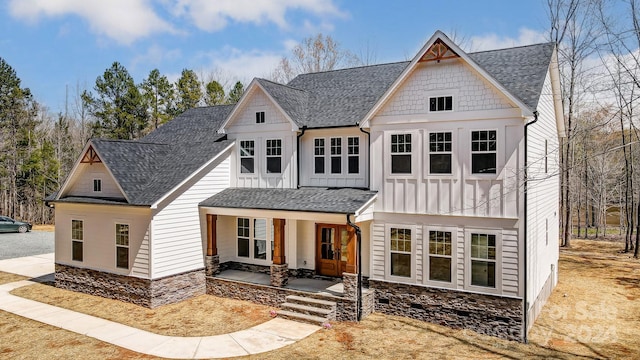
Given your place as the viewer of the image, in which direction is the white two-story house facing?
facing the viewer and to the left of the viewer

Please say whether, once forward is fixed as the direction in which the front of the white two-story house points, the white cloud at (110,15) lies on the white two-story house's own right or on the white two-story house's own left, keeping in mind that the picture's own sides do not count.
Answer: on the white two-story house's own right
